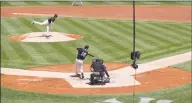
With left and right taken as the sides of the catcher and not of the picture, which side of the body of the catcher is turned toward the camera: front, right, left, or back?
back

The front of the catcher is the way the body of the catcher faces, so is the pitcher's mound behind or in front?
in front
